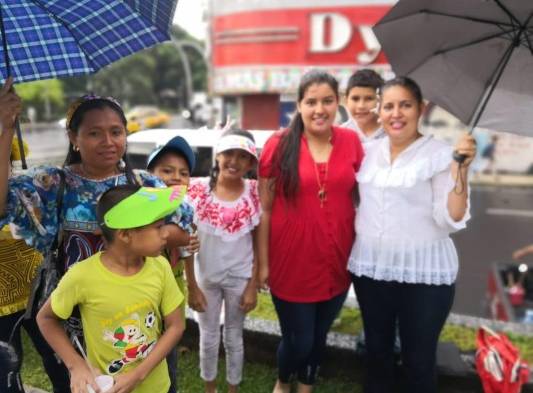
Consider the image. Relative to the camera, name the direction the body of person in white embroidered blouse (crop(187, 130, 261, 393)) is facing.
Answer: toward the camera

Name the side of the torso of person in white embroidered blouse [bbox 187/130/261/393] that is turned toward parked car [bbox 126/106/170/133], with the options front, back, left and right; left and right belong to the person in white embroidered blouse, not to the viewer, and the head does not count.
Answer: back

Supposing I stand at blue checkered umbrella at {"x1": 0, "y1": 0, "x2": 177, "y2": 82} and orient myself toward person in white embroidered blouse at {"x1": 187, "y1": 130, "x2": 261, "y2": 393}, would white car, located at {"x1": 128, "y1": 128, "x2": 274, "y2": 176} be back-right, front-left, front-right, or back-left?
front-left

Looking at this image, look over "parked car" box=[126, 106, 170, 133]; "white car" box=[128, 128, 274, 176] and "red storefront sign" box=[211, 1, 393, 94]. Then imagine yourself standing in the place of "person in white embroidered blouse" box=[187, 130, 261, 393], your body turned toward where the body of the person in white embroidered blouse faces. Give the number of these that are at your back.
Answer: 3

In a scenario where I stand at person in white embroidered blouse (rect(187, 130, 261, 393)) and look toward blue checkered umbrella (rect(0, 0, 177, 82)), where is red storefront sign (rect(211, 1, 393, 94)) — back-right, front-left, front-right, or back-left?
back-right

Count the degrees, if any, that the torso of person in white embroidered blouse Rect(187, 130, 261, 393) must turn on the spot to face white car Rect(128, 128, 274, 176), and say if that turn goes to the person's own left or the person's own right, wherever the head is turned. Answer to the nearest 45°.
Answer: approximately 180°

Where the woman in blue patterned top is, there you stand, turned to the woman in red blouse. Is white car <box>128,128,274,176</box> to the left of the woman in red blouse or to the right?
left

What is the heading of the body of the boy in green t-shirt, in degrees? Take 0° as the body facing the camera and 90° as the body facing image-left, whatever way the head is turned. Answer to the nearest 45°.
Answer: approximately 315°

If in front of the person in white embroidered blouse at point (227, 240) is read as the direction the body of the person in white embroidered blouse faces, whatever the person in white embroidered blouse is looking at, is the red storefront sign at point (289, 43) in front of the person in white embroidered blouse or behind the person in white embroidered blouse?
behind

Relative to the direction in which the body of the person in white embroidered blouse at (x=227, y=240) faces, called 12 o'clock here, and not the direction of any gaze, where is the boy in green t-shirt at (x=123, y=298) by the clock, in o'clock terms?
The boy in green t-shirt is roughly at 1 o'clock from the person in white embroidered blouse.

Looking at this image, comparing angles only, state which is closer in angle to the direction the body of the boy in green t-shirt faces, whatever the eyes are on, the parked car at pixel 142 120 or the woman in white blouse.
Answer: the woman in white blouse

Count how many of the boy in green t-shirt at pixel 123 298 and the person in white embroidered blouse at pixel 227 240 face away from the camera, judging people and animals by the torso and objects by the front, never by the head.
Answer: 0

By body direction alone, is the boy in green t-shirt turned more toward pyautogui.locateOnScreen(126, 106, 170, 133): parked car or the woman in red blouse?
the woman in red blouse
